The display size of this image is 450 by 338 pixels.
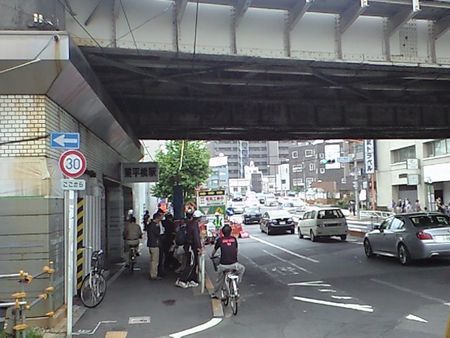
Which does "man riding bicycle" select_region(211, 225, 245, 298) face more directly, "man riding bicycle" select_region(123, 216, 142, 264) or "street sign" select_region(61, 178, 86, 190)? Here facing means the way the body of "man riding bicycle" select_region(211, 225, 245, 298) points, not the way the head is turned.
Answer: the man riding bicycle

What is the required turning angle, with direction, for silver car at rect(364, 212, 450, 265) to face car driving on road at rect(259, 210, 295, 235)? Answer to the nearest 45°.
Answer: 0° — it already faces it

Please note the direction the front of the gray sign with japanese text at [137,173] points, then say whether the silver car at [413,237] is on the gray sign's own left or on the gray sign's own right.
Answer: on the gray sign's own left

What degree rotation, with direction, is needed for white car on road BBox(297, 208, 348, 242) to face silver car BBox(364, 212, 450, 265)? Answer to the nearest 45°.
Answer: approximately 135° to its left

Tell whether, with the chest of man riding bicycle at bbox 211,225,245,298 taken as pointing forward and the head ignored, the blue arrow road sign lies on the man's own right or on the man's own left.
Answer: on the man's own left

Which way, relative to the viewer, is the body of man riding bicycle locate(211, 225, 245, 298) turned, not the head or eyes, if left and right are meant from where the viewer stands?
facing away from the viewer
